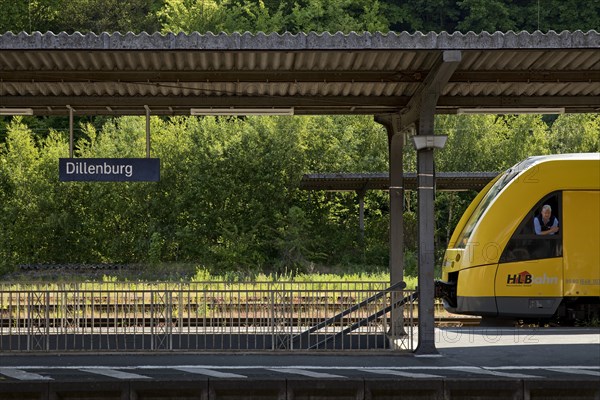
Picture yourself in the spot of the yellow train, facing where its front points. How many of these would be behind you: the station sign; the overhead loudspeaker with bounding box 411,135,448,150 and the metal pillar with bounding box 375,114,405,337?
0

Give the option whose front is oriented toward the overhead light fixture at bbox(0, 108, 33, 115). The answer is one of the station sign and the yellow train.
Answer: the yellow train

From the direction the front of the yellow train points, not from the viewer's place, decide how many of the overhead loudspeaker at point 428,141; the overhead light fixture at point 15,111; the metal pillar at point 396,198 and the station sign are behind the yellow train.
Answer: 0

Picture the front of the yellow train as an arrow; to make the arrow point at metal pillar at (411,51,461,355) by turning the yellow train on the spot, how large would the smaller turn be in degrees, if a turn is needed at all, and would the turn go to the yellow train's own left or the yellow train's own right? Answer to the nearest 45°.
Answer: approximately 45° to the yellow train's own left

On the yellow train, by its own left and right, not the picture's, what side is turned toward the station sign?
front

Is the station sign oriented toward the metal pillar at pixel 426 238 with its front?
no

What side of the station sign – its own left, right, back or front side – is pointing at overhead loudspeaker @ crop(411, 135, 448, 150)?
left

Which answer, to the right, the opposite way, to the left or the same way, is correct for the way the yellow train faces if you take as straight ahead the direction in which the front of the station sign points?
to the right

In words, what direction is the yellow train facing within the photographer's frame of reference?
facing to the left of the viewer

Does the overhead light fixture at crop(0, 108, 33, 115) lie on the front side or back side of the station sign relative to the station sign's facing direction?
on the back side

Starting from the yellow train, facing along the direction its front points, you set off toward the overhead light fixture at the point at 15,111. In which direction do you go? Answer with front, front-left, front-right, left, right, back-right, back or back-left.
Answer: front

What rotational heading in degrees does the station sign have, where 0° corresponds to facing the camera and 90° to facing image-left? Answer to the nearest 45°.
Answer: approximately 0°

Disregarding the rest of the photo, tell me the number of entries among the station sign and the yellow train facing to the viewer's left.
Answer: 1

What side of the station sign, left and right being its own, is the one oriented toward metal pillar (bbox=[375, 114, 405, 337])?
left

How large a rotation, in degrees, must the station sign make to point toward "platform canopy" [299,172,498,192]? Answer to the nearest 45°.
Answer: approximately 135° to its left

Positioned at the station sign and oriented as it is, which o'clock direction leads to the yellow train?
The yellow train is roughly at 9 o'clock from the station sign.
